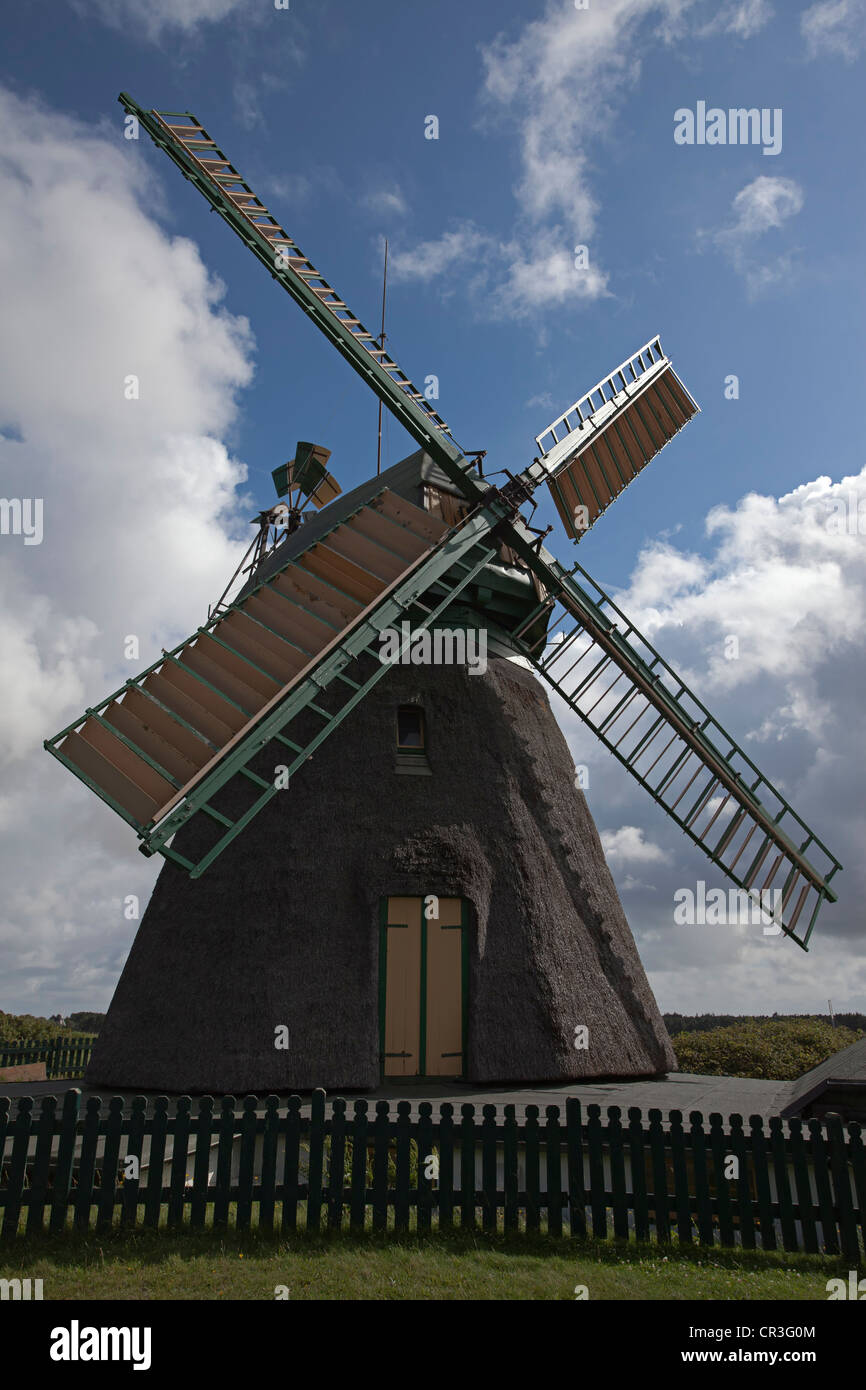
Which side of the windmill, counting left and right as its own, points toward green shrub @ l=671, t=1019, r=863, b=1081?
left

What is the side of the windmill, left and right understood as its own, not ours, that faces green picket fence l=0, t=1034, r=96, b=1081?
right

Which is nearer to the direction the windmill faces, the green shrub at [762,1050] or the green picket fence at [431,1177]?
the green picket fence

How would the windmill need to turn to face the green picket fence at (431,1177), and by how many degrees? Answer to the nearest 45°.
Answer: approximately 45° to its right
